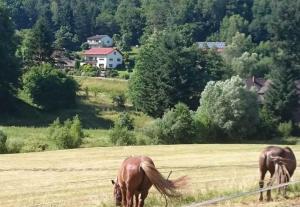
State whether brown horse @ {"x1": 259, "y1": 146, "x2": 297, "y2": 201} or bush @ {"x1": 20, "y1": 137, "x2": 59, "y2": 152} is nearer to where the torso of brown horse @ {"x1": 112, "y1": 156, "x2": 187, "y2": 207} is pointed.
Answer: the bush

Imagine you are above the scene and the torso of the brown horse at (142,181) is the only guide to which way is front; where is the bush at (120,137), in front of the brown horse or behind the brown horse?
in front

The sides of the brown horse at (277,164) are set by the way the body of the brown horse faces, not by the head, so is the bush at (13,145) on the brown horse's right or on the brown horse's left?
on the brown horse's left

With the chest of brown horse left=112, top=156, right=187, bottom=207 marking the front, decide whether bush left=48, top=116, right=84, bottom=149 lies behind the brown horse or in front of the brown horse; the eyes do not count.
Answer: in front

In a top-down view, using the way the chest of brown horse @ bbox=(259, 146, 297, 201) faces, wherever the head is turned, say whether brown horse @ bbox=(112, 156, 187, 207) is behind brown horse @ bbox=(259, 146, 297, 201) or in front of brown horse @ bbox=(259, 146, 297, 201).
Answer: behind

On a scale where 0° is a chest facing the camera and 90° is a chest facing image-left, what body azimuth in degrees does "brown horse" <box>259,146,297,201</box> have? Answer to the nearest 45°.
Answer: approximately 225°

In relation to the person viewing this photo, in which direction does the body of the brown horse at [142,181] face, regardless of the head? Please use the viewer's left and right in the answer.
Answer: facing away from the viewer and to the left of the viewer
